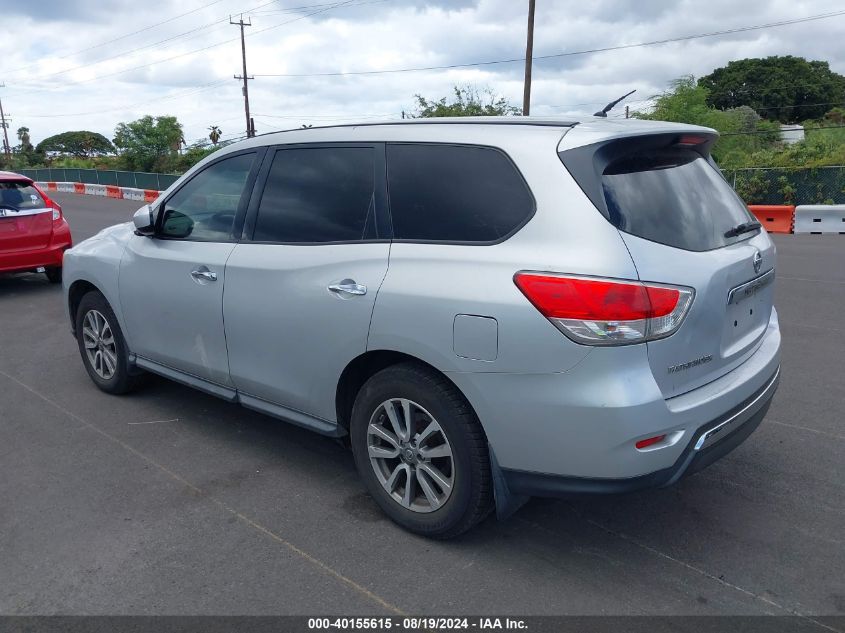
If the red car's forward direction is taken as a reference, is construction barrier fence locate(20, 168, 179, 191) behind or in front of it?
in front

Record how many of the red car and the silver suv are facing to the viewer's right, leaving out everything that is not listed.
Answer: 0

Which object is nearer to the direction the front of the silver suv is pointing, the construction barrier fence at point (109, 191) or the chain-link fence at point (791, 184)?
the construction barrier fence

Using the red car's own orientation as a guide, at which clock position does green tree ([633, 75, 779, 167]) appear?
The green tree is roughly at 2 o'clock from the red car.

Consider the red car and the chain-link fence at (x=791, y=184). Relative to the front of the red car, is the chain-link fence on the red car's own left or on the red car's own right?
on the red car's own right

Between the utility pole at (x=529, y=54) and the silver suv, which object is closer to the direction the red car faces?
the utility pole

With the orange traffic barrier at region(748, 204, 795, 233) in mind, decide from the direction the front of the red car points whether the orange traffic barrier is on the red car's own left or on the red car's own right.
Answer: on the red car's own right

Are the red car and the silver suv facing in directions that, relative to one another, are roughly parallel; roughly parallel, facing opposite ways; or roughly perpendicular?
roughly parallel

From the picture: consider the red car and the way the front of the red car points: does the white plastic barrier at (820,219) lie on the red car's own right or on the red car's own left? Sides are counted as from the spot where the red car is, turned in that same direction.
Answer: on the red car's own right

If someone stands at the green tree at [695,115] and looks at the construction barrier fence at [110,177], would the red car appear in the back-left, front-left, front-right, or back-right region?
front-left

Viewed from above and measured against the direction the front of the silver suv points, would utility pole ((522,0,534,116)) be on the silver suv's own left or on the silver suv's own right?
on the silver suv's own right

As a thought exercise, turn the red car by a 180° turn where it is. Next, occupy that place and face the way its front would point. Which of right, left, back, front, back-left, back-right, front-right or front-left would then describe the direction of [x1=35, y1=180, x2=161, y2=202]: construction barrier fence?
back

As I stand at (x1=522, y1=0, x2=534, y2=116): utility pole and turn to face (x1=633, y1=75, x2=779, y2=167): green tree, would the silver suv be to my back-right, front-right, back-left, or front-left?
back-right

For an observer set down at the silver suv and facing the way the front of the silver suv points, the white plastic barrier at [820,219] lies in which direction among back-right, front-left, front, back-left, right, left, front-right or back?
right

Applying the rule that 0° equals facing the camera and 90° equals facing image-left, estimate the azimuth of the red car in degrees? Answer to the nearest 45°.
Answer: approximately 180°

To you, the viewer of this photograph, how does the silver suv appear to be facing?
facing away from the viewer and to the left of the viewer
